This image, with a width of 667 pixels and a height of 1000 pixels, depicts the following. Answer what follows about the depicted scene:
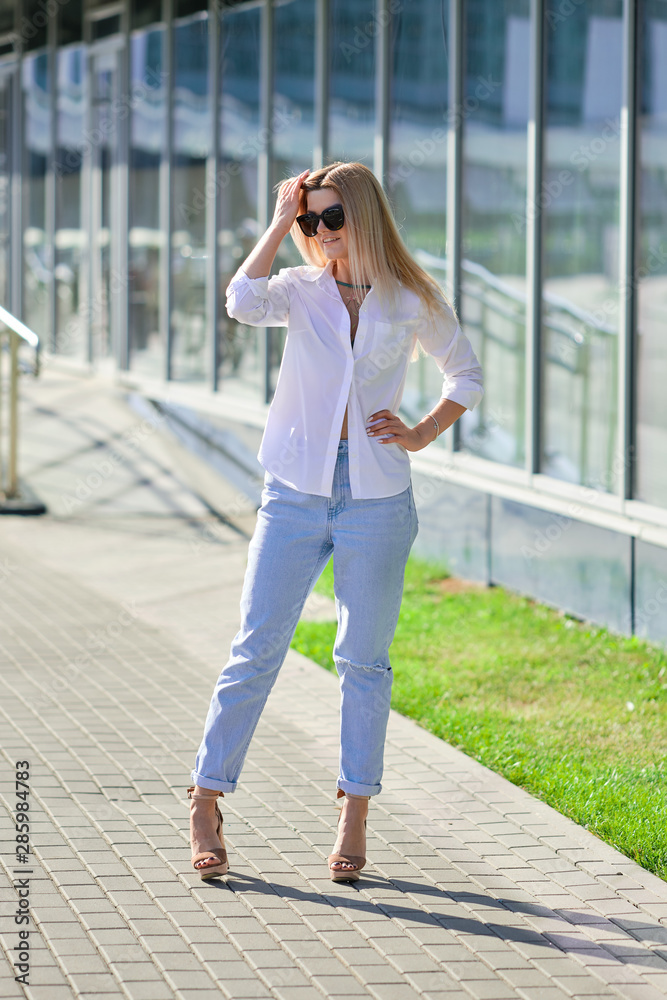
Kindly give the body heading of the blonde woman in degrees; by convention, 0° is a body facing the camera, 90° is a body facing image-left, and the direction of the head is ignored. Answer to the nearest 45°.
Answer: approximately 0°

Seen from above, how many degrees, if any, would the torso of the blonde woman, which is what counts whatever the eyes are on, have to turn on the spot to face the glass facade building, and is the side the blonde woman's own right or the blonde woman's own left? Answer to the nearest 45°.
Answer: approximately 180°

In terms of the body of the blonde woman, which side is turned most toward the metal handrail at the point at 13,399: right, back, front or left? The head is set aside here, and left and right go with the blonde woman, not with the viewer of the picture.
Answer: back
